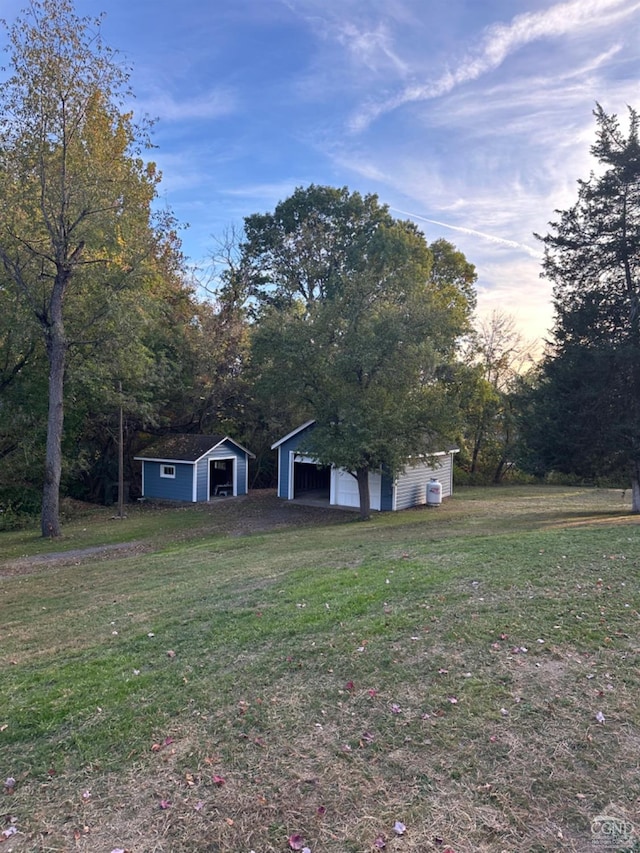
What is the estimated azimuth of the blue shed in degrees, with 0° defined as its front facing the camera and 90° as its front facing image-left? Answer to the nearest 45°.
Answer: approximately 315°

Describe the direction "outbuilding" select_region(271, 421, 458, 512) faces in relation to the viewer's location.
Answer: facing the viewer and to the left of the viewer

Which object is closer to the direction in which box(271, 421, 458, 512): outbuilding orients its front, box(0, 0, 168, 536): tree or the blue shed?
the tree

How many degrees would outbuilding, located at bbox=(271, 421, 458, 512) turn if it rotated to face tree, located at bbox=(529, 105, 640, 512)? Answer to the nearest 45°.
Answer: approximately 90° to its left

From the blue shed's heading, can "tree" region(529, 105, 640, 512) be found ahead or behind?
ahead

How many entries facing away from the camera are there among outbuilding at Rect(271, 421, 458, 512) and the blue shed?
0
